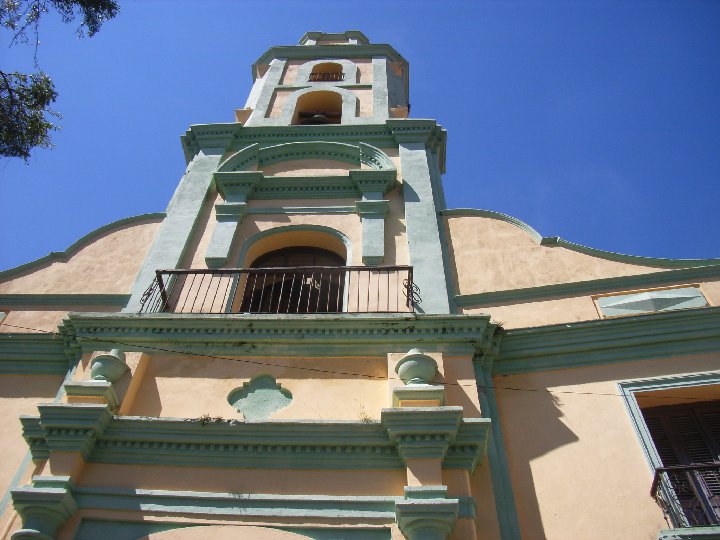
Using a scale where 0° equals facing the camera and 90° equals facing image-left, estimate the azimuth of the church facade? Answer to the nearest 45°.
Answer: approximately 0°
